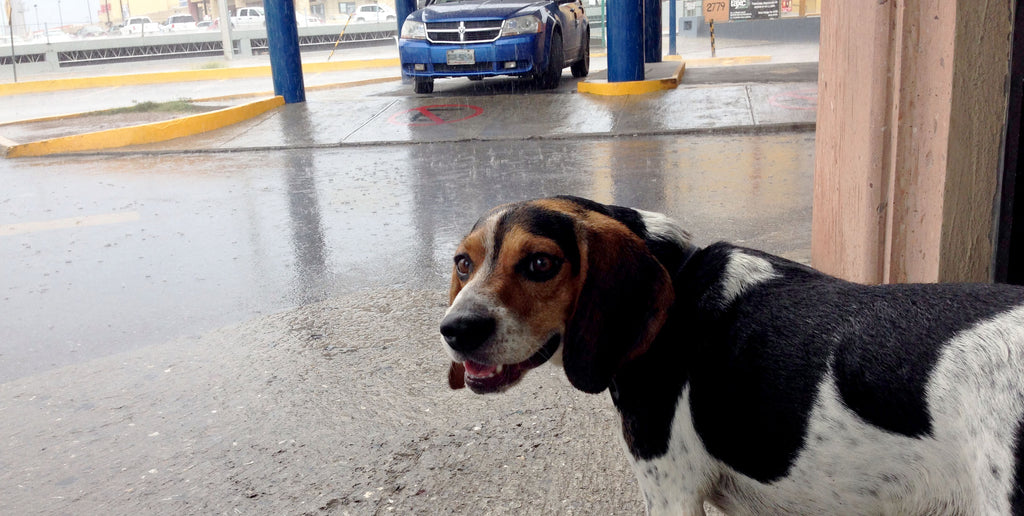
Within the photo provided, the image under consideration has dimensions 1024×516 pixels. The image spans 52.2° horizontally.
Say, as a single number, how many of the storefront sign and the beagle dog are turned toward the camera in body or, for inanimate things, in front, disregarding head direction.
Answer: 1

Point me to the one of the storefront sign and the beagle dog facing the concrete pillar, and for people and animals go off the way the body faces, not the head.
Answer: the storefront sign

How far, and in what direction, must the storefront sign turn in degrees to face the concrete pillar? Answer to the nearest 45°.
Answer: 0° — it already faces it

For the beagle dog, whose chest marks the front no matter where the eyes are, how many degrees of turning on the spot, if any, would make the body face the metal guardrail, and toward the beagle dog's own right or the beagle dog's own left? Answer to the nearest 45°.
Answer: approximately 45° to the beagle dog's own right

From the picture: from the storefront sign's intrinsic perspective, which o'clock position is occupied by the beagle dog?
The beagle dog is roughly at 12 o'clock from the storefront sign.

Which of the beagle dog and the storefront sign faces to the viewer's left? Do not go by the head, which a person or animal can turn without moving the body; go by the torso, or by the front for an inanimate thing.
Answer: the beagle dog

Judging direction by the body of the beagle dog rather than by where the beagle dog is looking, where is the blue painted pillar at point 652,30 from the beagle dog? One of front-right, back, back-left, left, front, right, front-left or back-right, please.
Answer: right

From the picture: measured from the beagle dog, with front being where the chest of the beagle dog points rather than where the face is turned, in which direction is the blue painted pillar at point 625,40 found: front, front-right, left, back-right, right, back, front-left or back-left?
right

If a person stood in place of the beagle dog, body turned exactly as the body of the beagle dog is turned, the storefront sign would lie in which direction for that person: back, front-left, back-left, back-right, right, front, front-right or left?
right

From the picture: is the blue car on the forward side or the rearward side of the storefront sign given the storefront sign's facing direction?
on the forward side

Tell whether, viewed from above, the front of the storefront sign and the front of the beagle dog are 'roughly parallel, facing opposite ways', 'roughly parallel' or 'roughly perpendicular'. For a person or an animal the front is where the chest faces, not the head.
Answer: roughly perpendicular

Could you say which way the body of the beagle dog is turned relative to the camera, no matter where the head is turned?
to the viewer's left

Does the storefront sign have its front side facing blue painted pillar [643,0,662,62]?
yes

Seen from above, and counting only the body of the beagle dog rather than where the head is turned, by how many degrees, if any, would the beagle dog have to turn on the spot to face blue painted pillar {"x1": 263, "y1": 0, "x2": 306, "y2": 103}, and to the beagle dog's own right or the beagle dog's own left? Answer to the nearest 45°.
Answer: approximately 45° to the beagle dog's own right

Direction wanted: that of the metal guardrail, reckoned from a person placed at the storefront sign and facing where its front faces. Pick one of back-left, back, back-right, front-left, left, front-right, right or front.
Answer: right
